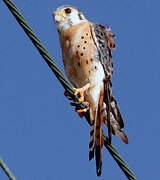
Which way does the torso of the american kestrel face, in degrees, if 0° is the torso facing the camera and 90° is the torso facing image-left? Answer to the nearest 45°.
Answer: approximately 45°
